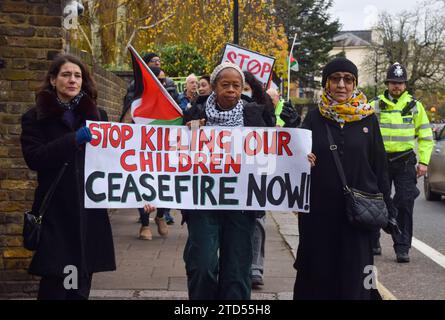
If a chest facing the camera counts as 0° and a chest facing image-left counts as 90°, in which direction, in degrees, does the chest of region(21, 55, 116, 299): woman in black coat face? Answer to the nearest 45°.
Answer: approximately 315°

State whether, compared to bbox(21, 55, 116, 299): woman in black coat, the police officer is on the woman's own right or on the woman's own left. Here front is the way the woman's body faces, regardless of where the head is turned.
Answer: on the woman's own left

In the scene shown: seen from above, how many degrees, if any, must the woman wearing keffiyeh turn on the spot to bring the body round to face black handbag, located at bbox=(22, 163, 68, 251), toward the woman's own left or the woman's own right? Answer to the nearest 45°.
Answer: approximately 90° to the woman's own right

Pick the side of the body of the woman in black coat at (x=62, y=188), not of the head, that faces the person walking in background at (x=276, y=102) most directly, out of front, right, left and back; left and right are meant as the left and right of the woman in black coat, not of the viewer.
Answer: left

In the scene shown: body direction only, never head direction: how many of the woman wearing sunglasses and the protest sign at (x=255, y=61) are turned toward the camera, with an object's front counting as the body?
2

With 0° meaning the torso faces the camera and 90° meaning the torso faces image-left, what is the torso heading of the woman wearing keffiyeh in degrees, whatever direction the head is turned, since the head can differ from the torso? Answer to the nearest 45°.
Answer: approximately 0°
